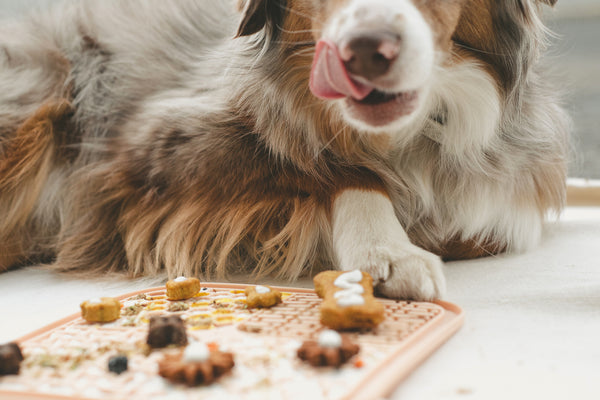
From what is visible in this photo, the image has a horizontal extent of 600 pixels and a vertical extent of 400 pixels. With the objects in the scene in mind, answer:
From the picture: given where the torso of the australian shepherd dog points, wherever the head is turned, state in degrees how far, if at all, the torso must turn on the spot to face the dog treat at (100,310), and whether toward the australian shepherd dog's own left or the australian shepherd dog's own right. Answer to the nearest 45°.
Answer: approximately 90° to the australian shepherd dog's own right

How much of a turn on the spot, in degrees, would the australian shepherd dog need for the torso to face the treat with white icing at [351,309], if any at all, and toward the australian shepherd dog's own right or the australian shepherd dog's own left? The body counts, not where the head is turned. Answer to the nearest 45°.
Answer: approximately 45° to the australian shepherd dog's own right

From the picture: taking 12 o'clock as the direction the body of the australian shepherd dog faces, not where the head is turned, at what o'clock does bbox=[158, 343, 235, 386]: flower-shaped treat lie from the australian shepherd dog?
The flower-shaped treat is roughly at 2 o'clock from the australian shepherd dog.

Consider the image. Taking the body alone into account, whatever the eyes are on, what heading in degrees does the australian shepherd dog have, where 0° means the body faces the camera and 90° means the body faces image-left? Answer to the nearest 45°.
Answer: approximately 315°

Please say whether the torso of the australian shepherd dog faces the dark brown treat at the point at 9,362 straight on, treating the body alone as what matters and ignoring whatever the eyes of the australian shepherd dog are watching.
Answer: no

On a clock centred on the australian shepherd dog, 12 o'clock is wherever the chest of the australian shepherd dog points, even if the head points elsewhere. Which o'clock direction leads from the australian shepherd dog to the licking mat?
The licking mat is roughly at 2 o'clock from the australian shepherd dog.

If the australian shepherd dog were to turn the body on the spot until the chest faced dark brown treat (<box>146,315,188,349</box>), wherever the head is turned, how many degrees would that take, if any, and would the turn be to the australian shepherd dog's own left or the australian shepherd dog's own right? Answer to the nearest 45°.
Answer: approximately 45° to the australian shepherd dog's own right
